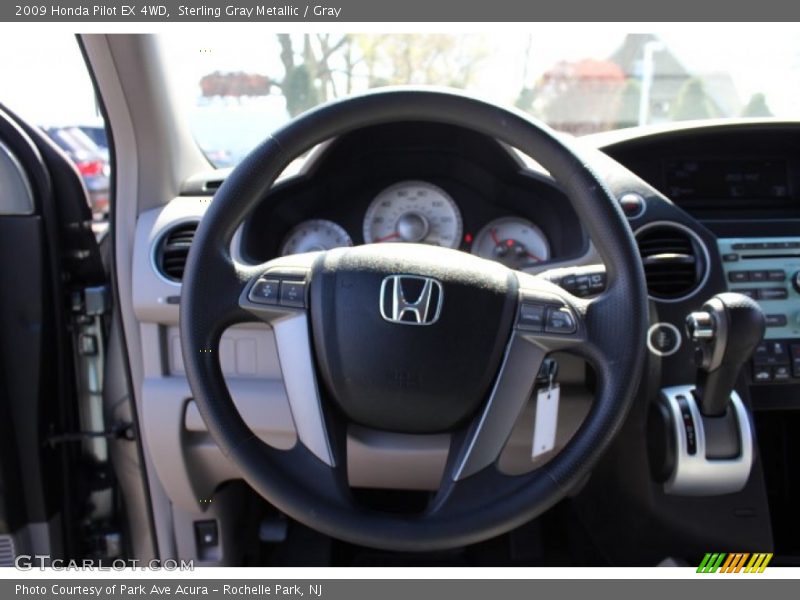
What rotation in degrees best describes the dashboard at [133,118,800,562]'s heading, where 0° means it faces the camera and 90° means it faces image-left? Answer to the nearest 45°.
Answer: approximately 0°

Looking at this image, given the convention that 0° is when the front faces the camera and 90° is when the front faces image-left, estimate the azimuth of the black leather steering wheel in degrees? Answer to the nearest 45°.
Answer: approximately 0°
